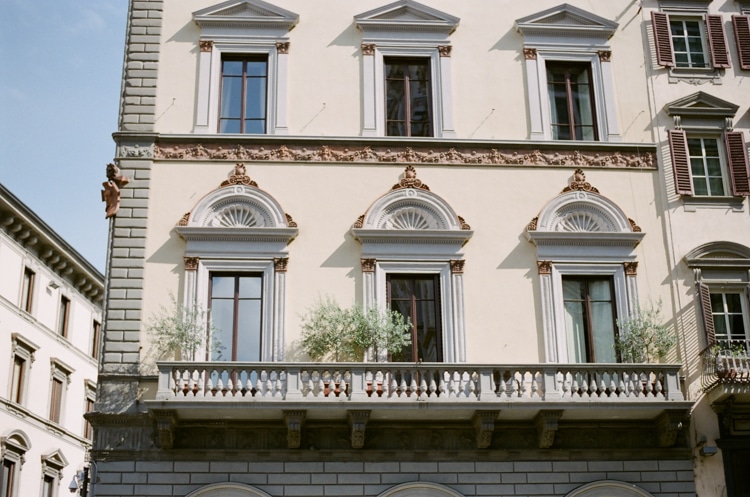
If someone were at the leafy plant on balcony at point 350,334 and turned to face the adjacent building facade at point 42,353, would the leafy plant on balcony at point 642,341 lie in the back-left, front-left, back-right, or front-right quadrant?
back-right

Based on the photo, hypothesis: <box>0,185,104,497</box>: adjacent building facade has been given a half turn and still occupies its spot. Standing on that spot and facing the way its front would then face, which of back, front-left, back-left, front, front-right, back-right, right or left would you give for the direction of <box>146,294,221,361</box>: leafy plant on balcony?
back-left

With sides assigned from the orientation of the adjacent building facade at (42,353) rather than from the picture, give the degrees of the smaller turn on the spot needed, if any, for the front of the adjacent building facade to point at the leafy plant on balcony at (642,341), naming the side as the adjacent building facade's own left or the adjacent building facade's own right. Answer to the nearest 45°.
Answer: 0° — it already faces it

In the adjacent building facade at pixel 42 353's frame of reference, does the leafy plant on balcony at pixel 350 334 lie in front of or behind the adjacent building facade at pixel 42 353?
in front

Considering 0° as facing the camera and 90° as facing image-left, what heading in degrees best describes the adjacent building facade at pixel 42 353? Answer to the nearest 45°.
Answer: approximately 315°
